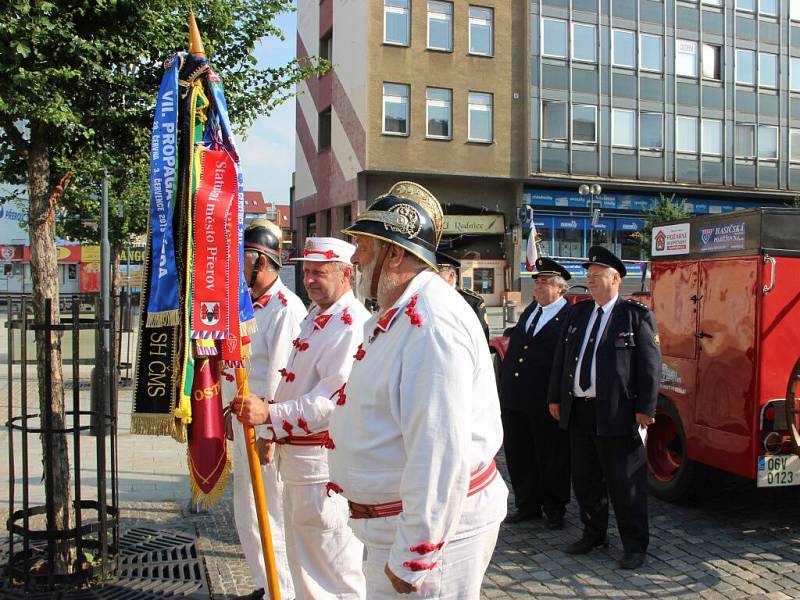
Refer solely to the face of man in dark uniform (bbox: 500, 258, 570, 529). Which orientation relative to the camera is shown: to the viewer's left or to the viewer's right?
to the viewer's left

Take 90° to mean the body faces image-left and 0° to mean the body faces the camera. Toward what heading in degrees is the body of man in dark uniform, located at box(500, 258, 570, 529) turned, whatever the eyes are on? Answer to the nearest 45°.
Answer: approximately 45°

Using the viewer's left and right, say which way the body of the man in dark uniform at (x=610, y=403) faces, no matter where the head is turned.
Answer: facing the viewer and to the left of the viewer

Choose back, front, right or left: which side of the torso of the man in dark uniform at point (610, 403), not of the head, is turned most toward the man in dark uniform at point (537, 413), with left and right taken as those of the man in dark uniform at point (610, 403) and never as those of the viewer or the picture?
right

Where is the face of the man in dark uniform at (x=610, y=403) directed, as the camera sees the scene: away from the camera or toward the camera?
toward the camera

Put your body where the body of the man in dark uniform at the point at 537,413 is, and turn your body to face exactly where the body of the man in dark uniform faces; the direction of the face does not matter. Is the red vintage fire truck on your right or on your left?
on your left

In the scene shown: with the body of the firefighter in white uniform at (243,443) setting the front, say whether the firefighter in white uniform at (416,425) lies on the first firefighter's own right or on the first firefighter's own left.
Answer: on the first firefighter's own left

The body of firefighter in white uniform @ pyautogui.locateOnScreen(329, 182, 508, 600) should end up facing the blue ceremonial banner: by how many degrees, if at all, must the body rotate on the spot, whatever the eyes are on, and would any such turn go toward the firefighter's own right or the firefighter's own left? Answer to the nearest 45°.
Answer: approximately 45° to the firefighter's own right

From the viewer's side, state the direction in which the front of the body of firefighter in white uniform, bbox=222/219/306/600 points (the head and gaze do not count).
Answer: to the viewer's left

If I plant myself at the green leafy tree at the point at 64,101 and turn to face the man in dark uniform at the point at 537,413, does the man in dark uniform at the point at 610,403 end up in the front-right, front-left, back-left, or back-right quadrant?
front-right

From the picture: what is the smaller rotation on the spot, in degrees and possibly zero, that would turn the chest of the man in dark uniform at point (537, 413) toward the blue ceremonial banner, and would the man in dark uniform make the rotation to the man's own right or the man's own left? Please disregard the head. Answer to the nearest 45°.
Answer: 0° — they already face it

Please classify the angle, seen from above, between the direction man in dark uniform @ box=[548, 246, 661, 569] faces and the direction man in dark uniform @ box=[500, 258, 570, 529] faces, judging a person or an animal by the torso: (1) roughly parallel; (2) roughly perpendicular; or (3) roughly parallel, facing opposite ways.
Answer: roughly parallel

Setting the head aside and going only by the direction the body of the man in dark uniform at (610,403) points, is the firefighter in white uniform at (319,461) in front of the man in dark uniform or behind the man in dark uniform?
in front

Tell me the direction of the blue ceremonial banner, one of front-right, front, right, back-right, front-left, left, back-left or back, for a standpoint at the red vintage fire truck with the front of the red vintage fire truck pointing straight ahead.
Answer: left

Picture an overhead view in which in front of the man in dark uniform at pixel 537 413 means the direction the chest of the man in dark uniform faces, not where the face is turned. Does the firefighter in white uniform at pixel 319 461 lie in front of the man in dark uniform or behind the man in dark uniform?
in front

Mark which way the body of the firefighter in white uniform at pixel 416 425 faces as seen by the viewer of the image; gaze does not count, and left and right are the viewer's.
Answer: facing to the left of the viewer

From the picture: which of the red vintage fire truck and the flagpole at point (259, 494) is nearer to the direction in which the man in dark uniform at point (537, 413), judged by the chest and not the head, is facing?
the flagpole

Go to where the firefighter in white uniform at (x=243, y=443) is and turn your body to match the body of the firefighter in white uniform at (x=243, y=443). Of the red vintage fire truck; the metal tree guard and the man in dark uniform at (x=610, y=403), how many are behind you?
2
